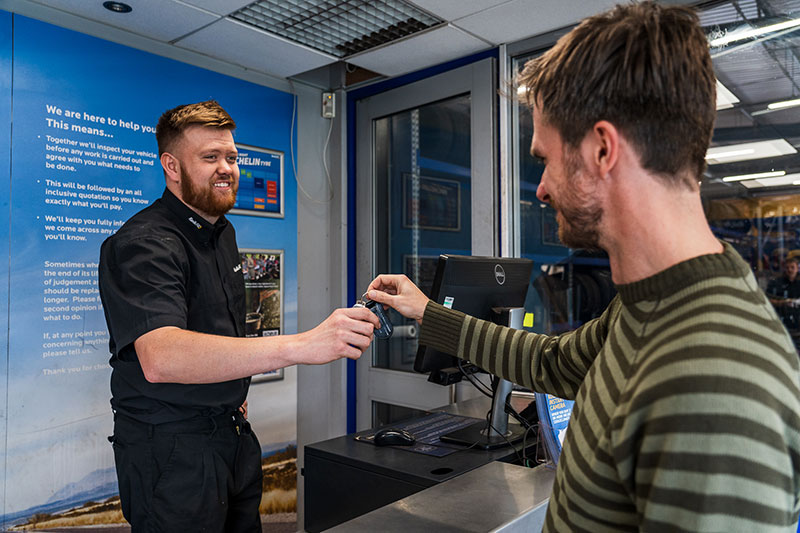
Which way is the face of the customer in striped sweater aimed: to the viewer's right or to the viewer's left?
to the viewer's left

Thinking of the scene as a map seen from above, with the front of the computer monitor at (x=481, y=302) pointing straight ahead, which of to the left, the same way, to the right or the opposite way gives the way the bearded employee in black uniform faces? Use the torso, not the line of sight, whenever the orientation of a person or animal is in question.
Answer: the opposite way

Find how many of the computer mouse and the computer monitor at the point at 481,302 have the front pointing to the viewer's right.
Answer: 1

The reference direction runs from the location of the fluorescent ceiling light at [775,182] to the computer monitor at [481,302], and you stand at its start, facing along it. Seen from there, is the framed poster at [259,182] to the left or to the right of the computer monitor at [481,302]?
right

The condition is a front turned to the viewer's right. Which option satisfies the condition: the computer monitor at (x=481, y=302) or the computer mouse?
the computer mouse

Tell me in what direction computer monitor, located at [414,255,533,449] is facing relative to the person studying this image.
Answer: facing away from the viewer and to the left of the viewer

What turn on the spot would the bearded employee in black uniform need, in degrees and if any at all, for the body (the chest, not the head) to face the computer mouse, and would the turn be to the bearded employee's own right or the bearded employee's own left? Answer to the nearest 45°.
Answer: approximately 45° to the bearded employee's own left

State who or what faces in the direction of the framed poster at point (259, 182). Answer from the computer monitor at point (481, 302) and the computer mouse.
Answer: the computer monitor

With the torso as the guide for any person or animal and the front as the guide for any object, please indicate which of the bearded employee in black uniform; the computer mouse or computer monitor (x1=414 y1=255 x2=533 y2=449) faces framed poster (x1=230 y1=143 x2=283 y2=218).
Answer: the computer monitor

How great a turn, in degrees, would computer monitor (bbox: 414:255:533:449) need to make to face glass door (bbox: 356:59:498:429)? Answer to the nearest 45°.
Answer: approximately 45° to its right

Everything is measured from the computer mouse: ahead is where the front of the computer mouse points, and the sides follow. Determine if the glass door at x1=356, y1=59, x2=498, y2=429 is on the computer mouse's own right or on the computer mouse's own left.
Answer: on the computer mouse's own left

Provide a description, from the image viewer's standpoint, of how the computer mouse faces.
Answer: facing to the right of the viewer
